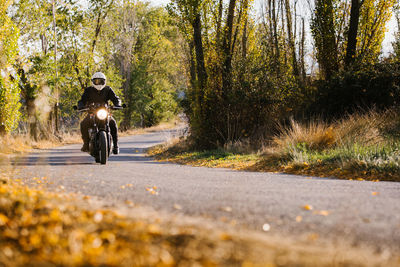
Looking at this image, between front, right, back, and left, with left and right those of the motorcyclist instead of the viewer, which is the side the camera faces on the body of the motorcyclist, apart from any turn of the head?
front

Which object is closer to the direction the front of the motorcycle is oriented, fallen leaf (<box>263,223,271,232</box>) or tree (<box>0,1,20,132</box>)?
the fallen leaf

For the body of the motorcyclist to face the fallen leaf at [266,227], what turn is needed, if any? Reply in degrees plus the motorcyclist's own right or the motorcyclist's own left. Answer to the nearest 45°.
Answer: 0° — they already face it

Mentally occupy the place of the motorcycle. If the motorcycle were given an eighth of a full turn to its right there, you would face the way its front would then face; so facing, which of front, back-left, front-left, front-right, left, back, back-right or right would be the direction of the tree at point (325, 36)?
back

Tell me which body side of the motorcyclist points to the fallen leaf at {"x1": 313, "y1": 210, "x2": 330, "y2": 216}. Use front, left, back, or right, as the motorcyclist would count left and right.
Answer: front

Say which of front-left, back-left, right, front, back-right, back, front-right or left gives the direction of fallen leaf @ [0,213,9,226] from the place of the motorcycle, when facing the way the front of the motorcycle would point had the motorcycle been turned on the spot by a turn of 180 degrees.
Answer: back

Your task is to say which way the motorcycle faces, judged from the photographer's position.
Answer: facing the viewer

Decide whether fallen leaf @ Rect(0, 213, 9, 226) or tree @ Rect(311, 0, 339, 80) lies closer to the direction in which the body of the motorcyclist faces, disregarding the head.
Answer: the fallen leaf

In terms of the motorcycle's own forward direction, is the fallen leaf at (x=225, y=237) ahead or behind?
ahead

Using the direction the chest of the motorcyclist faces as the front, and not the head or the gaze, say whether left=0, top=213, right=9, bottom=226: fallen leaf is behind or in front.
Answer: in front
